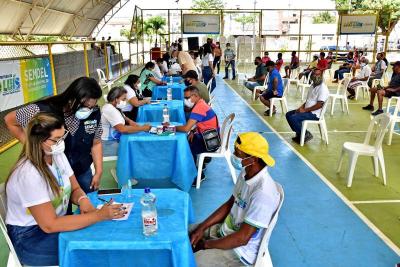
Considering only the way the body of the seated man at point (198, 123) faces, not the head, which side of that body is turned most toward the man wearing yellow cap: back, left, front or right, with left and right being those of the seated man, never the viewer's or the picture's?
left

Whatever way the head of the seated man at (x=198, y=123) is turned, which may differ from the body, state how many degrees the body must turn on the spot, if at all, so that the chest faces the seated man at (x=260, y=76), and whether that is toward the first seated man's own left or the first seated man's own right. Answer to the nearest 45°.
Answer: approximately 90° to the first seated man's own right

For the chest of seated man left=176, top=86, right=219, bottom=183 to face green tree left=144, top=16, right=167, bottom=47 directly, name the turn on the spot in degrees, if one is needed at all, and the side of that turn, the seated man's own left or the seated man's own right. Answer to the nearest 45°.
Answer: approximately 90° to the seated man's own right

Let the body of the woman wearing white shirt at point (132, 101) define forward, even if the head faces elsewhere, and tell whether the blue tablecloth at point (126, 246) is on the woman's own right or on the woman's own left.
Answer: on the woman's own right

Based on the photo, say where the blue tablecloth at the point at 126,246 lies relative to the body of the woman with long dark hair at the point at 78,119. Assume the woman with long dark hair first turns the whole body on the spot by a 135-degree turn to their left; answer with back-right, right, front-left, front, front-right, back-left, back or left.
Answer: back

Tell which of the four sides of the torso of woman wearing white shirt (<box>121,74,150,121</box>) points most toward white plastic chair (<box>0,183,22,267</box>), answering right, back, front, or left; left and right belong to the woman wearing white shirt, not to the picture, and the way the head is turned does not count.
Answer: right

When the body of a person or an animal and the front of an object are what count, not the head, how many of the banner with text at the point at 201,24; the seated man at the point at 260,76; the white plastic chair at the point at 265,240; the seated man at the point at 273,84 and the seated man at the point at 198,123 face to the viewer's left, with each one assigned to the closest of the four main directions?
4

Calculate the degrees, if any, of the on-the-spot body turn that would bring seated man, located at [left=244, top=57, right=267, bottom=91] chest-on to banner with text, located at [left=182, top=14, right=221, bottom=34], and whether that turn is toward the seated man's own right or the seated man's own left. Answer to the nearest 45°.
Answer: approximately 90° to the seated man's own right

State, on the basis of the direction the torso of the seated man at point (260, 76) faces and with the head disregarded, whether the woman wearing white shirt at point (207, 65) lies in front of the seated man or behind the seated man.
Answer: in front

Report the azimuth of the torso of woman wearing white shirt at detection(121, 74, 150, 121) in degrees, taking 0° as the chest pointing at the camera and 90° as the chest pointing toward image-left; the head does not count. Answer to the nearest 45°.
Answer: approximately 270°

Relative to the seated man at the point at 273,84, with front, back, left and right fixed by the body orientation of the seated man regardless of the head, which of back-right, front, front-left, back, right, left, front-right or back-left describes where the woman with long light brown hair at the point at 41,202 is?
left

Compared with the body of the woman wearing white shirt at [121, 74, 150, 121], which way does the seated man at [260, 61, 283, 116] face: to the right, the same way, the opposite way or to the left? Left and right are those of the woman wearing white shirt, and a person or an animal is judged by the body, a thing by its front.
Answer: the opposite way

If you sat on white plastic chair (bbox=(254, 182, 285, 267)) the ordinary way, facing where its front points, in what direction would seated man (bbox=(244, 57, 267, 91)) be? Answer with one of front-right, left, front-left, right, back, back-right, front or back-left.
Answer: right

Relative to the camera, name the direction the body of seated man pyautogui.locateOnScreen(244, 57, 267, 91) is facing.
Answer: to the viewer's left

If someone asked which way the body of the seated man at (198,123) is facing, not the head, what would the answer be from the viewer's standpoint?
to the viewer's left

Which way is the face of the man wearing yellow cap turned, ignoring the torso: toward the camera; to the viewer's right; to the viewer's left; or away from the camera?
to the viewer's left
